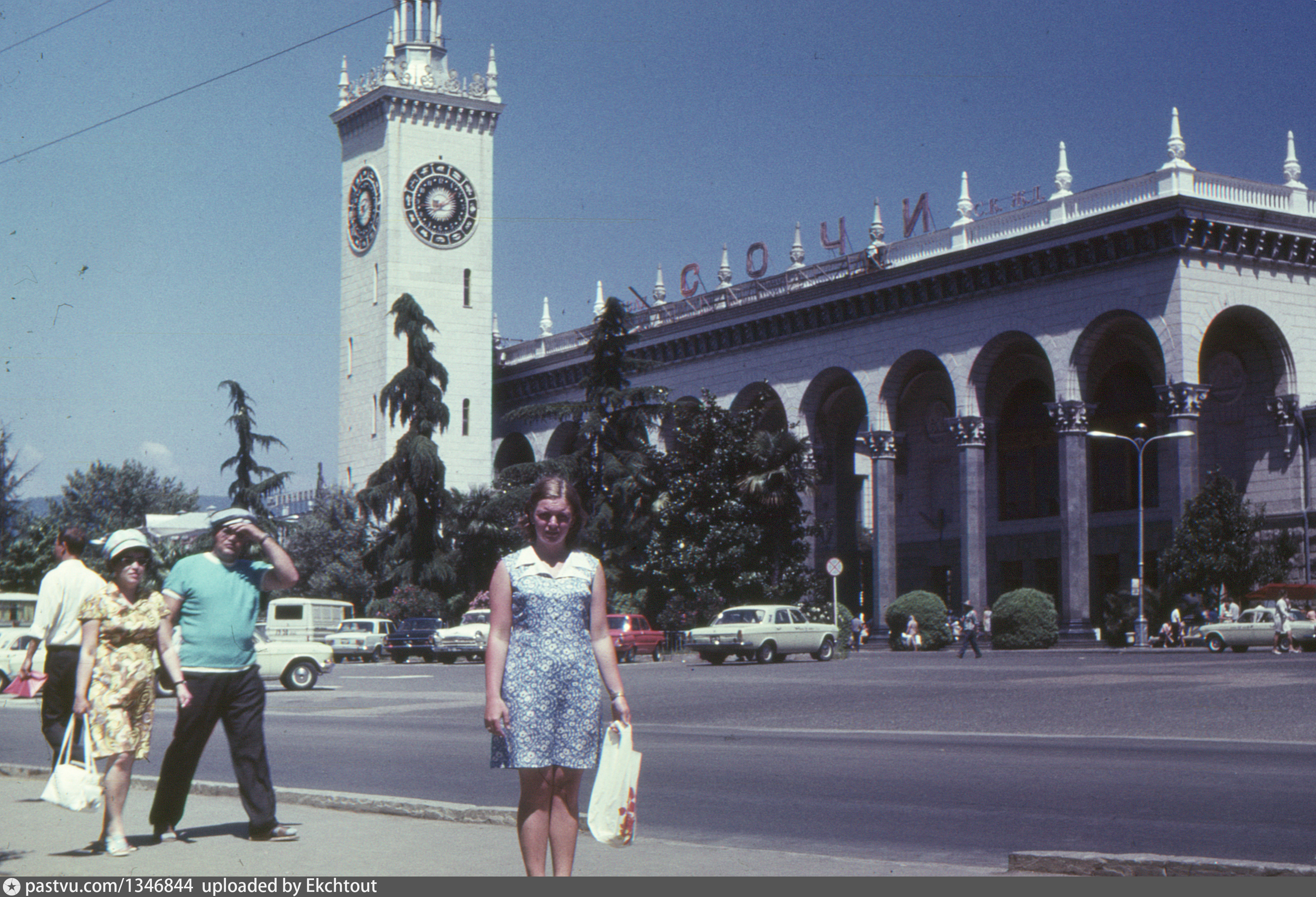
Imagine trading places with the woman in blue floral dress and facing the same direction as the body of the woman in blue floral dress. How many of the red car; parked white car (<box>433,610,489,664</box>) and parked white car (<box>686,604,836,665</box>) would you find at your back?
3

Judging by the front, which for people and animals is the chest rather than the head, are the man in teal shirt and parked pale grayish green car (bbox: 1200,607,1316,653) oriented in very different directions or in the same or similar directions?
very different directions

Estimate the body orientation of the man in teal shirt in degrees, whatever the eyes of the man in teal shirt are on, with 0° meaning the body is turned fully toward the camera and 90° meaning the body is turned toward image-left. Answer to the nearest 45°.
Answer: approximately 315°

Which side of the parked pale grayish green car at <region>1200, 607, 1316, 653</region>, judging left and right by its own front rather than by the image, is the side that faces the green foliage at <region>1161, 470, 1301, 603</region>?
right

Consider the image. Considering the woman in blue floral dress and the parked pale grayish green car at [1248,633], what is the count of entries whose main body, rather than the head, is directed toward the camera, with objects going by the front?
1

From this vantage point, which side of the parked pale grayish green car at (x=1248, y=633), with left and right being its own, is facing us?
left

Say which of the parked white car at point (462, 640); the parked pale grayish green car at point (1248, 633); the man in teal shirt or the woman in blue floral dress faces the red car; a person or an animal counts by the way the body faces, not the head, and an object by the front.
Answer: the parked pale grayish green car at point (1248, 633)

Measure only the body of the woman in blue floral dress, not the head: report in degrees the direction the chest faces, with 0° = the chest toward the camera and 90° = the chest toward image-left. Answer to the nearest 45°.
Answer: approximately 0°

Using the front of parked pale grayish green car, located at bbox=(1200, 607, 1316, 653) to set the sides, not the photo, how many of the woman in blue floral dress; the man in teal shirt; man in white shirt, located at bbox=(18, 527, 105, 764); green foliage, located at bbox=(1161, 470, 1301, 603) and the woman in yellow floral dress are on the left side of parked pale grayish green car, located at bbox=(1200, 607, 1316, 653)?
4

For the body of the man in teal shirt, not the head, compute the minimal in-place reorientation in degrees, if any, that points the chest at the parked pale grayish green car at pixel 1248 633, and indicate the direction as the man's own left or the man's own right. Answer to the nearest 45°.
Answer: approximately 90° to the man's own left

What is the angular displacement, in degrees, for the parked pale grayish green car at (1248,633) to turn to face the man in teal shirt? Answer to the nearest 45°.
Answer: approximately 90° to its left
